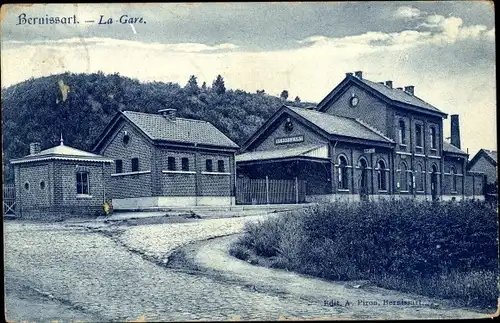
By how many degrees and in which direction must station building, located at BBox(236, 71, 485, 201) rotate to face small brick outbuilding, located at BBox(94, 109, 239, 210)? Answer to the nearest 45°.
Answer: approximately 90° to its right
